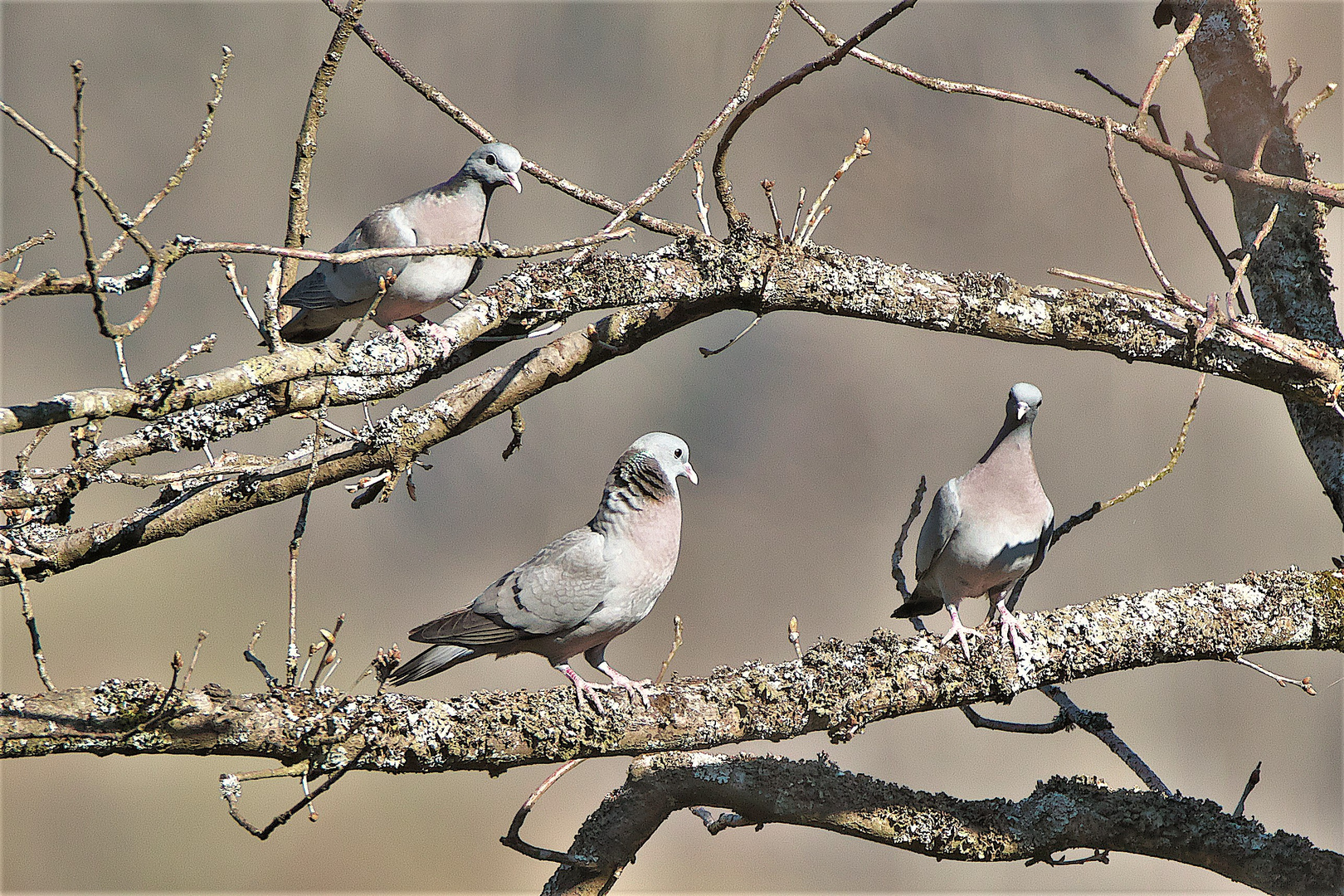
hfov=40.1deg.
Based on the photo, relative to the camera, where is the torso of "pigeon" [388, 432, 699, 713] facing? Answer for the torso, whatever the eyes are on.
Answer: to the viewer's right

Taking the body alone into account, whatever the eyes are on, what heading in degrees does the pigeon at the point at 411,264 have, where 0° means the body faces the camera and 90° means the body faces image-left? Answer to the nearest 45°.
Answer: approximately 315°
